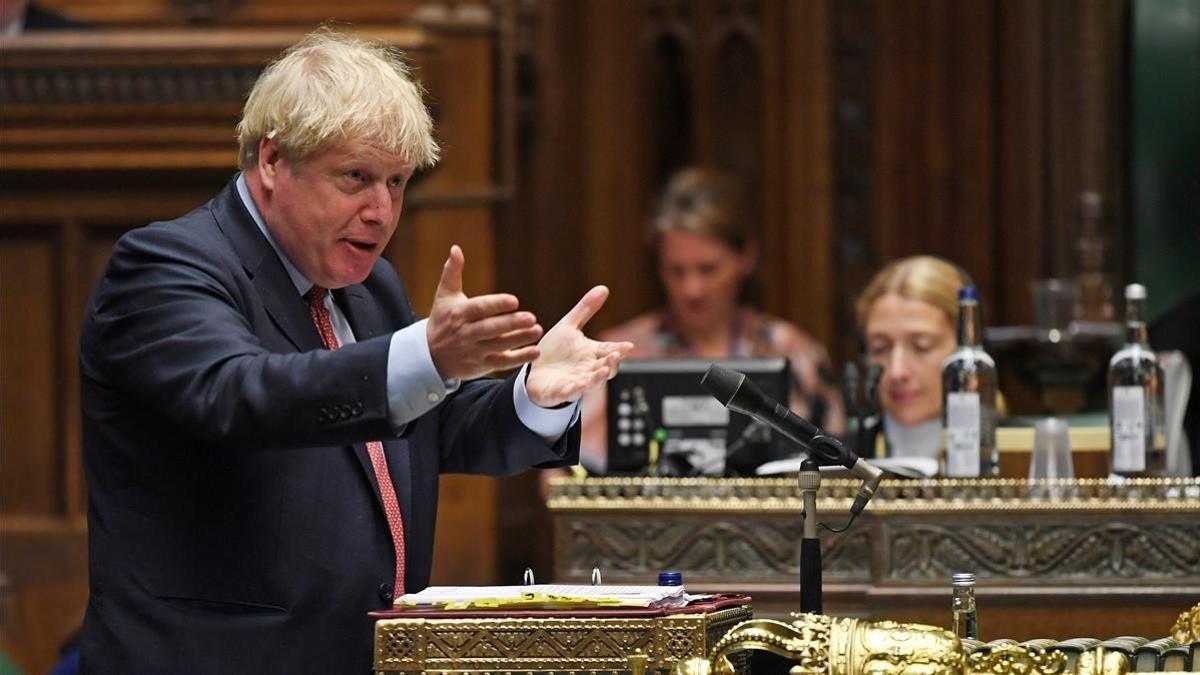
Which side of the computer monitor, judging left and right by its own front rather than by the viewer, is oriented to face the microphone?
back

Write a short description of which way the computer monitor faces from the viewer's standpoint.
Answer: facing away from the viewer

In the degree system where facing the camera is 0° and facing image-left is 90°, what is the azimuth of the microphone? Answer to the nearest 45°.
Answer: approximately 90°

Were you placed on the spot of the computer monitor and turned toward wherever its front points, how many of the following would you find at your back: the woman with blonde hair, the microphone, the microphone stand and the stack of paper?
3

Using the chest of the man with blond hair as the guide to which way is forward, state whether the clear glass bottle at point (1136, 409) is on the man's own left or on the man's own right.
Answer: on the man's own left

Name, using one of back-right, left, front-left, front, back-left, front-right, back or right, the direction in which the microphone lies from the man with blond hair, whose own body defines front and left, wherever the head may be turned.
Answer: front-left

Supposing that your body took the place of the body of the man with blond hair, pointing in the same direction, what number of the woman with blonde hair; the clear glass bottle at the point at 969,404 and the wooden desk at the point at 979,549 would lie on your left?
3

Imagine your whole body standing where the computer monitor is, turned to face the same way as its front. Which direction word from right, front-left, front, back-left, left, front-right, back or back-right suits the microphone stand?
back

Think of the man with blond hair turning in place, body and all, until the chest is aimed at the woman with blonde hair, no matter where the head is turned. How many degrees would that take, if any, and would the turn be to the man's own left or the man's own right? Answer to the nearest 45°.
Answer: approximately 90° to the man's own left
